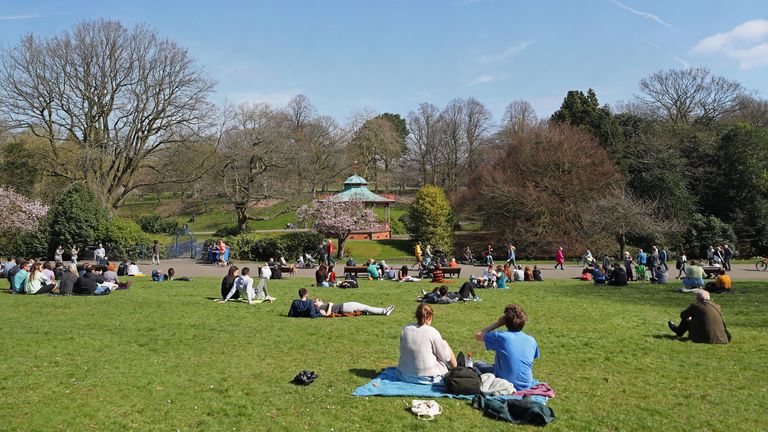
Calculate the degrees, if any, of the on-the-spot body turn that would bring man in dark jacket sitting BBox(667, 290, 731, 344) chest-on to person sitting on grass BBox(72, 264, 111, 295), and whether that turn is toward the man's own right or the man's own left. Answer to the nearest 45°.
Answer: approximately 45° to the man's own left

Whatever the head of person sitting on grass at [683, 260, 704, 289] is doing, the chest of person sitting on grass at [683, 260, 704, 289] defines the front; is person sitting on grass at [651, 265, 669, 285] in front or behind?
in front

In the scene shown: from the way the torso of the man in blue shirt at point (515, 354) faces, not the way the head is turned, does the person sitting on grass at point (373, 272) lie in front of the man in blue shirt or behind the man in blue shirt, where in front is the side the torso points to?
in front

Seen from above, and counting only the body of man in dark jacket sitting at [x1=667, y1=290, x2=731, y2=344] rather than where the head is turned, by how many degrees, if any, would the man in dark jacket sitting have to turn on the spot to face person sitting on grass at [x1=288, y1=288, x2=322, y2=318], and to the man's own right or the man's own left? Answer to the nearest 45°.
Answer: approximately 45° to the man's own left
